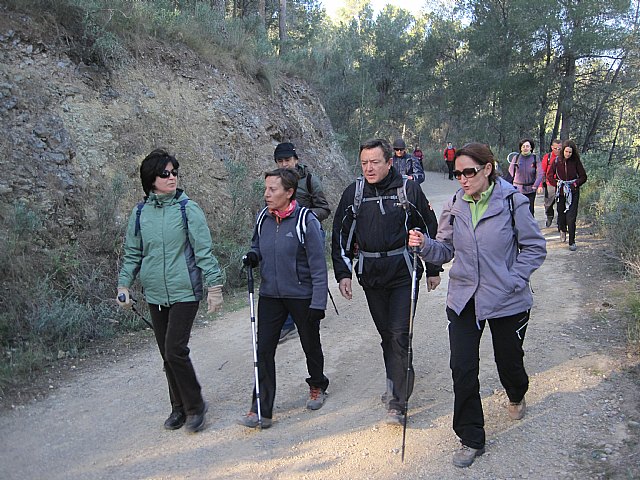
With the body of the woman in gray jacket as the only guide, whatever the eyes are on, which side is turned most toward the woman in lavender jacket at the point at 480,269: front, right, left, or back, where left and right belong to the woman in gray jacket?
left

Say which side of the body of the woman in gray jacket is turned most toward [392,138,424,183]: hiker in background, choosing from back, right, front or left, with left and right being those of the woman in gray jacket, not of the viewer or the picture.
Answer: back

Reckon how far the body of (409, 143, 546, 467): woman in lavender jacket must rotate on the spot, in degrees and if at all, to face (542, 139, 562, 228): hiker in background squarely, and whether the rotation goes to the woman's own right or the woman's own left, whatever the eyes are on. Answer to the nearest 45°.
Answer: approximately 135° to the woman's own right

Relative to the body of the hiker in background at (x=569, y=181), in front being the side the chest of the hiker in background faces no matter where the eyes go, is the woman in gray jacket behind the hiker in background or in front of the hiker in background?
in front

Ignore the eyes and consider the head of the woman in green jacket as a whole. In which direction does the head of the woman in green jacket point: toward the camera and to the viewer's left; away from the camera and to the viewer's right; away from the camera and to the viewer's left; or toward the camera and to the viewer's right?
toward the camera and to the viewer's right

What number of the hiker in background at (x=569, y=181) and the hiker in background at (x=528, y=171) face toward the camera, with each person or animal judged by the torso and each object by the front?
2

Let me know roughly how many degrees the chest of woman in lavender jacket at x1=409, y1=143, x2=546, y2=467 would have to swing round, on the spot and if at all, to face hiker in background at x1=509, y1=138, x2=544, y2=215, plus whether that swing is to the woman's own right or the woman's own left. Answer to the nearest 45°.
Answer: approximately 135° to the woman's own right

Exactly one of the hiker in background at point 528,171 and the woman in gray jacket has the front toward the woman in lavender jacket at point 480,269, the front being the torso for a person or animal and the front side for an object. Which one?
the hiker in background

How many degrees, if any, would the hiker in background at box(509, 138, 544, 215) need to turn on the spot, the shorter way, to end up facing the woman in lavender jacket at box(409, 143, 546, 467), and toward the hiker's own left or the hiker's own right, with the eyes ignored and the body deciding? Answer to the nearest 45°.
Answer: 0° — they already face them

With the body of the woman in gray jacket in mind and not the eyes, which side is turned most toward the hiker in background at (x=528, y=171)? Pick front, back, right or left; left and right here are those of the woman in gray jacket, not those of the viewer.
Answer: back

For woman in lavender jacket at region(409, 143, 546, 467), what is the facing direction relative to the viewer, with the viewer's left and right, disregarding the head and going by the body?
facing the viewer and to the left of the viewer

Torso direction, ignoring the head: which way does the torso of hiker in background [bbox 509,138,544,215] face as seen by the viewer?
toward the camera
